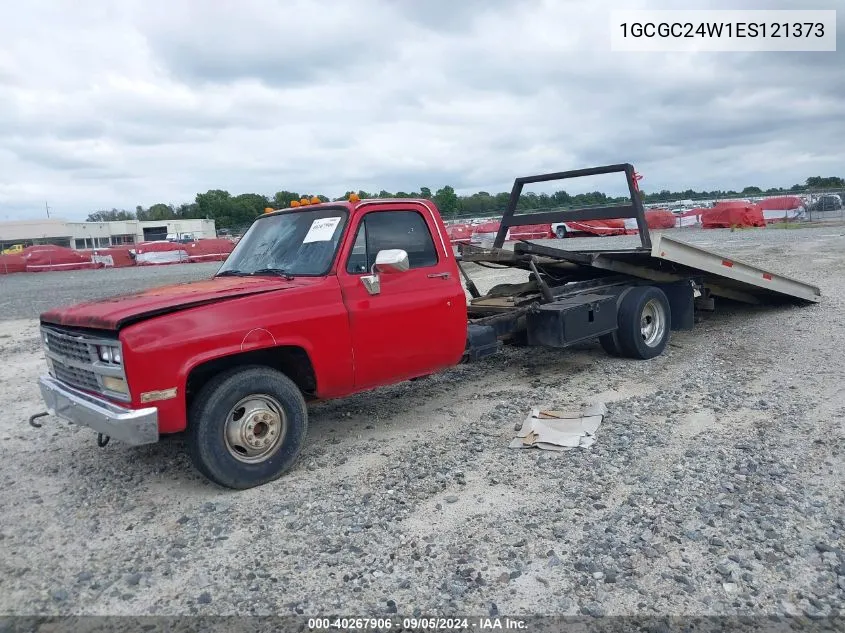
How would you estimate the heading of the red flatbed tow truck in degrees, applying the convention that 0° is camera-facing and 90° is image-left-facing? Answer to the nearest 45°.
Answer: approximately 45°

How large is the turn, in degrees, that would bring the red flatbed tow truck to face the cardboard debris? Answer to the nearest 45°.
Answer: approximately 135° to its left

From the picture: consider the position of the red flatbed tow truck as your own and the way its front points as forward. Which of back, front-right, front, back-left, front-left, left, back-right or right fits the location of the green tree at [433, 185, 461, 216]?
back-right
